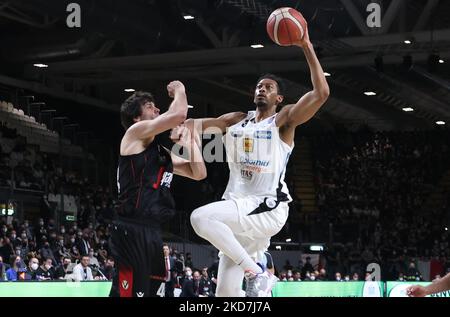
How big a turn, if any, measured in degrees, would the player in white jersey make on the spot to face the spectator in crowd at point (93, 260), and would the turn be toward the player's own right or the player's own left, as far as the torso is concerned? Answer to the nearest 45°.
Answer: approximately 135° to the player's own right

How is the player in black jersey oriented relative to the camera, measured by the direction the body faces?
to the viewer's right

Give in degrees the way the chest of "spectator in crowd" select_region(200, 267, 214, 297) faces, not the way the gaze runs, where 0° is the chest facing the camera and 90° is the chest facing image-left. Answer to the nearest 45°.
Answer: approximately 0°

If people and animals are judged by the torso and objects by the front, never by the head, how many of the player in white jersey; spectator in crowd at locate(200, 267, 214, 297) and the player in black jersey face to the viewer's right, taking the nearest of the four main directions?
1

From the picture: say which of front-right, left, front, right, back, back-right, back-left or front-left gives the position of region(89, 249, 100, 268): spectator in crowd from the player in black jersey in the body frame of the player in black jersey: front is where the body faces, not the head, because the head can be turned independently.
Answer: left

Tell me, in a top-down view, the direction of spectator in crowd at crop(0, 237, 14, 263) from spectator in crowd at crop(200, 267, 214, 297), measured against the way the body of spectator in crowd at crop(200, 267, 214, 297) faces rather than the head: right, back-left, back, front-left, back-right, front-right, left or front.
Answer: right

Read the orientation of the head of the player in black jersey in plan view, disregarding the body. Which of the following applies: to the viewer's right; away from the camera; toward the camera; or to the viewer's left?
to the viewer's right

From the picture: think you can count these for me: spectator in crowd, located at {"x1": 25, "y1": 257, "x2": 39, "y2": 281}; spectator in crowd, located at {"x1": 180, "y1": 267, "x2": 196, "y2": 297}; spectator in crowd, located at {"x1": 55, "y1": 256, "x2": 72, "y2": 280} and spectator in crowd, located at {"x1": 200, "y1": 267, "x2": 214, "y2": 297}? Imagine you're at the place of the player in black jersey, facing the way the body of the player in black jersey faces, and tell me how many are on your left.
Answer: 4

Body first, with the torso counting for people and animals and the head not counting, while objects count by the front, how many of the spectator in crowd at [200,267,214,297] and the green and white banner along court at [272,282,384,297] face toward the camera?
2

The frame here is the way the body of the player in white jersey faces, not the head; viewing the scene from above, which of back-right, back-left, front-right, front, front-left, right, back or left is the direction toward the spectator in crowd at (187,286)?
back-right
